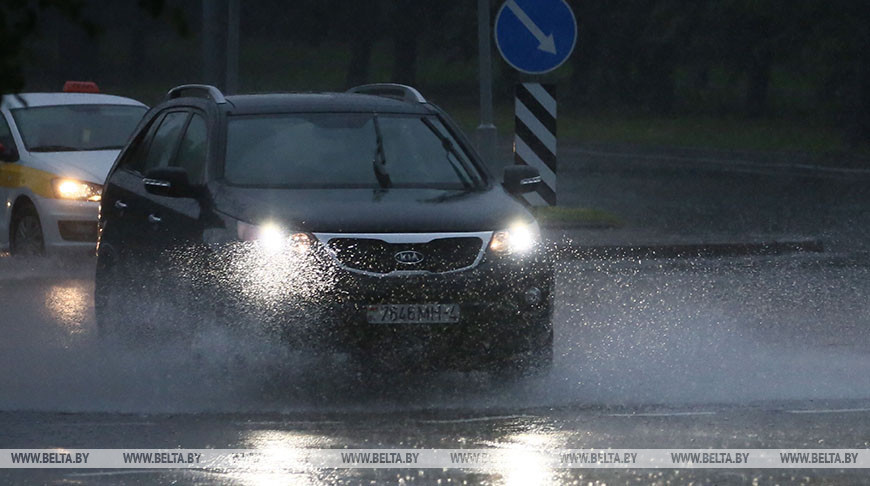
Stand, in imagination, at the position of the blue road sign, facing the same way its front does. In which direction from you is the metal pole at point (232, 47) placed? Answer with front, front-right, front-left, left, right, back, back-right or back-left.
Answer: back-right

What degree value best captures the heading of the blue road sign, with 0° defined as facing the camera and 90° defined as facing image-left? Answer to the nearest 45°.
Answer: approximately 0°

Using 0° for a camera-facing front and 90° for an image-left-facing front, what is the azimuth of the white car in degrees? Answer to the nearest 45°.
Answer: approximately 315°

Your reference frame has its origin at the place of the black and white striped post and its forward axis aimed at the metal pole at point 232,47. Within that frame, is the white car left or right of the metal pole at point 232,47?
left

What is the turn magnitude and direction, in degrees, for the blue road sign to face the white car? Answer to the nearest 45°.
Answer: approximately 90° to its right
